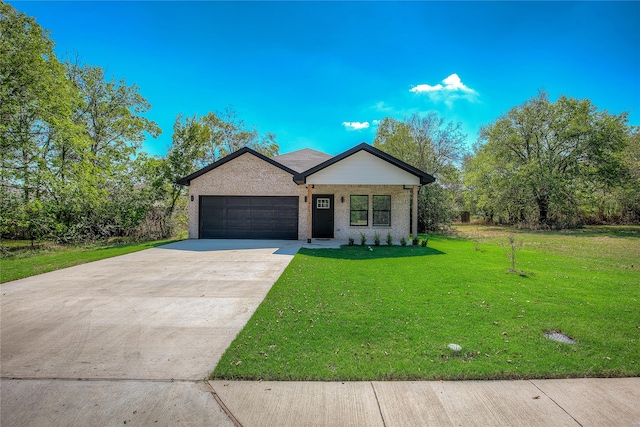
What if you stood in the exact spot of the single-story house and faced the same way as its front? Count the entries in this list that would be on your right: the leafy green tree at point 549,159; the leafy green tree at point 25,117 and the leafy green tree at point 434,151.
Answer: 1

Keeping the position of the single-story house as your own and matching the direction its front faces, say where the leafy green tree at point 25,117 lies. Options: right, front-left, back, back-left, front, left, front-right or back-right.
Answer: right

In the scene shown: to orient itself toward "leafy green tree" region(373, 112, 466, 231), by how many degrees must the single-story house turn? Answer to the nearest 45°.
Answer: approximately 135° to its left

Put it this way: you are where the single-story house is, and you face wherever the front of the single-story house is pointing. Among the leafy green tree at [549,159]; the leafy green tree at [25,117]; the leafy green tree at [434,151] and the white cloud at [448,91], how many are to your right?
1

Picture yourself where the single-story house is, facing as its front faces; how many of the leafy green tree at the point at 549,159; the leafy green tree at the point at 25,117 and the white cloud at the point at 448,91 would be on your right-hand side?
1

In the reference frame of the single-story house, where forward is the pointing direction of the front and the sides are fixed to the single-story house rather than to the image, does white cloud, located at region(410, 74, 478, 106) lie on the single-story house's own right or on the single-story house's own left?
on the single-story house's own left

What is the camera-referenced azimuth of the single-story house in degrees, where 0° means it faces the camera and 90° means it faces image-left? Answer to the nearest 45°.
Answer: approximately 0°

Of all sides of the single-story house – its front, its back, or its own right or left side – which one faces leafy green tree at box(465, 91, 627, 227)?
left
